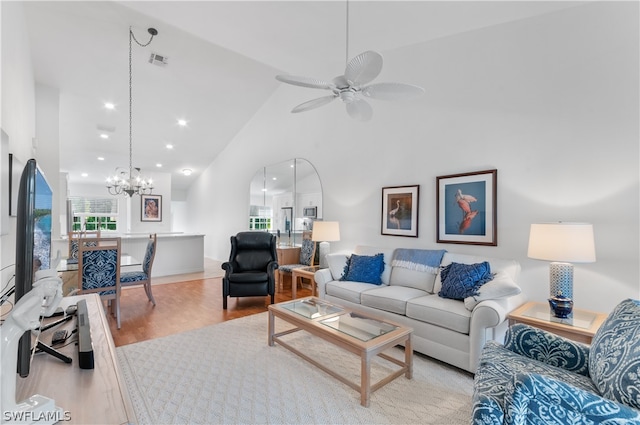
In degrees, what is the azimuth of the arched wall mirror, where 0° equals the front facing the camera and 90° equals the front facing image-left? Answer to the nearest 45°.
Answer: approximately 45°

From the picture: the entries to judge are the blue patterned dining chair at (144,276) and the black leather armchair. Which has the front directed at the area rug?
the black leather armchair

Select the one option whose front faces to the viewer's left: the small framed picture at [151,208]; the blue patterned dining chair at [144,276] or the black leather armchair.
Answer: the blue patterned dining chair

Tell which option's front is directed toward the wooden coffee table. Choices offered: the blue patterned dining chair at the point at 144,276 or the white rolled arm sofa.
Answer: the white rolled arm sofa

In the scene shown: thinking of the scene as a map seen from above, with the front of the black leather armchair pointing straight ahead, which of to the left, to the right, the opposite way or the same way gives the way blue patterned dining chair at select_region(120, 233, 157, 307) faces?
to the right

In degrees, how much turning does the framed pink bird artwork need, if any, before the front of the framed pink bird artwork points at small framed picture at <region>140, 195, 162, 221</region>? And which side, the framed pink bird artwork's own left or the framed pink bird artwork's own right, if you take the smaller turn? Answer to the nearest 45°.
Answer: approximately 45° to the framed pink bird artwork's own right

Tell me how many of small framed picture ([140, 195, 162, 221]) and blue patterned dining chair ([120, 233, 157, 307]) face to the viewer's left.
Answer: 1

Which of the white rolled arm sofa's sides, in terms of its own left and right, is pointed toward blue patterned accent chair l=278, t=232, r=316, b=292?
right
